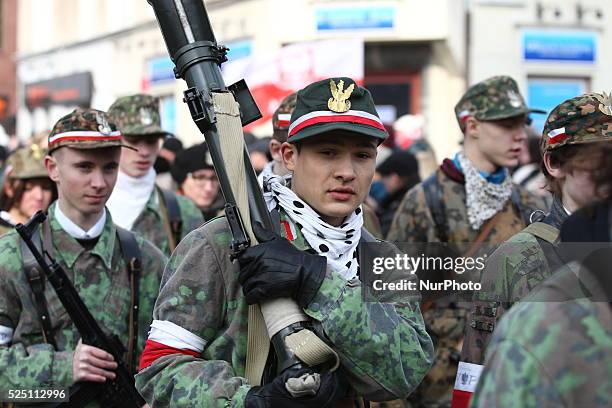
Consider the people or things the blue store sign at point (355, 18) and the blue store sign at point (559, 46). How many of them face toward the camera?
2

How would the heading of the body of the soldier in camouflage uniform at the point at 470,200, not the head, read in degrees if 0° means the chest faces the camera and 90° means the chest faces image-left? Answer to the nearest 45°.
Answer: approximately 315°

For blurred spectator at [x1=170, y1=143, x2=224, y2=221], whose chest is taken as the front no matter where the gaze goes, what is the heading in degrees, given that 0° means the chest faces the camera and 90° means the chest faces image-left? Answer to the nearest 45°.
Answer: approximately 315°

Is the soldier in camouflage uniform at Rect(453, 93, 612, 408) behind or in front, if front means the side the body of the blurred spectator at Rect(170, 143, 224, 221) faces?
in front

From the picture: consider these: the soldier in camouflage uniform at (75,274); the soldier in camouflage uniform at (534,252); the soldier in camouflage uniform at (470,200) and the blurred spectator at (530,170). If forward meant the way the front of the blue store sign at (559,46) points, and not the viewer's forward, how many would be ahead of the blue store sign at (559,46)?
4

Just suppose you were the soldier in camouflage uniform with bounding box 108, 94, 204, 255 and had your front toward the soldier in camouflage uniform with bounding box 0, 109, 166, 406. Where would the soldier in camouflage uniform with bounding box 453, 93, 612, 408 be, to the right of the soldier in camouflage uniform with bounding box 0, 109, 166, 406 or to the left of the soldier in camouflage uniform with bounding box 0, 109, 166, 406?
left
